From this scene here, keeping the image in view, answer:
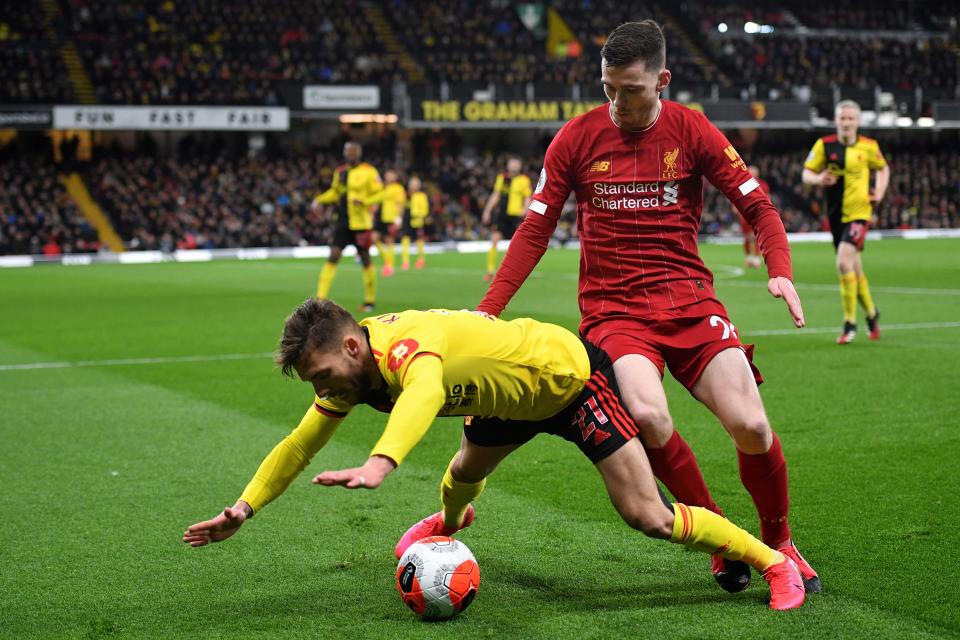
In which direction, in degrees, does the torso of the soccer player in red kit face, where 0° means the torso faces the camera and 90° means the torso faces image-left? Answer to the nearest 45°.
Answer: approximately 0°

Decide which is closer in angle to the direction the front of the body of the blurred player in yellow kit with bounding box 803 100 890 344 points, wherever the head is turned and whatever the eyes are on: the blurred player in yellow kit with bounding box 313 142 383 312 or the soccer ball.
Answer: the soccer ball

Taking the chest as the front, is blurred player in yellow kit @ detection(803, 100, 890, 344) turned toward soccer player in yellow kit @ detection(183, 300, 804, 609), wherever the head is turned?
yes

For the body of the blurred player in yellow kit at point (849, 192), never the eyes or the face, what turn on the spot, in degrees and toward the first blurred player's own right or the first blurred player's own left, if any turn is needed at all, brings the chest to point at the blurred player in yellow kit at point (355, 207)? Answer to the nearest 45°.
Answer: approximately 135° to the first blurred player's own right

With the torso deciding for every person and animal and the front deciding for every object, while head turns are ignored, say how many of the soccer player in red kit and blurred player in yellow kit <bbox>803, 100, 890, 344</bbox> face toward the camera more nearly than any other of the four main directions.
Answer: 2

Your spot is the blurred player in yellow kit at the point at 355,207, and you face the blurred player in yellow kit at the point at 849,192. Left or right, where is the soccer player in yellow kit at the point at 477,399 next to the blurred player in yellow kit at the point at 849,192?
right

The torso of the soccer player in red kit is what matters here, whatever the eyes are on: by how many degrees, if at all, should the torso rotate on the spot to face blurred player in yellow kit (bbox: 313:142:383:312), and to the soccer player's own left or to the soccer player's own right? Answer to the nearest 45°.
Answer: approximately 180°

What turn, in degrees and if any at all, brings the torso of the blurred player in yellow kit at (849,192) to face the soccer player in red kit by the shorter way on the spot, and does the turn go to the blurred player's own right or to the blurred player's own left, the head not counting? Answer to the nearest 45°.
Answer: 0° — they already face them

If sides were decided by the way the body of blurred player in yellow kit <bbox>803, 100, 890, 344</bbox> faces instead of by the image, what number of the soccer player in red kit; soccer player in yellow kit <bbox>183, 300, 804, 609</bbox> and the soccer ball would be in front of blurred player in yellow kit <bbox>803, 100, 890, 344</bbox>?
3

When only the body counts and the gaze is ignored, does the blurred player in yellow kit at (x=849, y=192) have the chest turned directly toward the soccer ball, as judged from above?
yes
